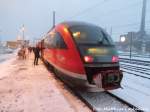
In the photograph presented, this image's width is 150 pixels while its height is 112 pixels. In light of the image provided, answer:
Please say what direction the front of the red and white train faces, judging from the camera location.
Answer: facing the viewer and to the right of the viewer
